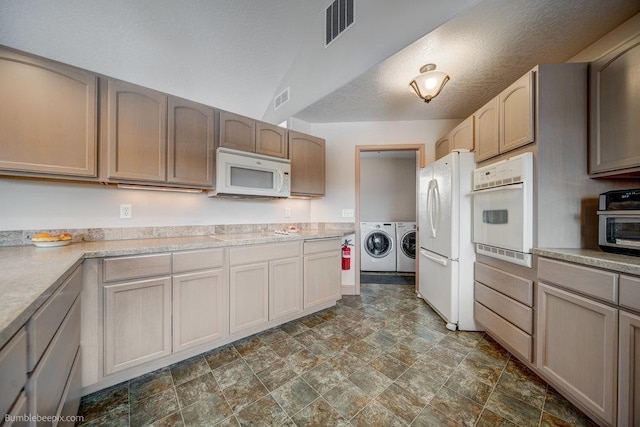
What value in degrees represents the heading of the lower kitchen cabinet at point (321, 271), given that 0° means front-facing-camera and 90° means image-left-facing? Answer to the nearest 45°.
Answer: approximately 315°

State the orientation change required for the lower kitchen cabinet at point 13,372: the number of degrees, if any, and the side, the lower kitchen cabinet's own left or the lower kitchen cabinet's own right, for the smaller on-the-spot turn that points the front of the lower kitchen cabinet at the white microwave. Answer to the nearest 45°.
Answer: approximately 45° to the lower kitchen cabinet's own left

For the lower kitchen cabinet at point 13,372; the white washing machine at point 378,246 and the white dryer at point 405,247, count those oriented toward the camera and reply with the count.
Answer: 2

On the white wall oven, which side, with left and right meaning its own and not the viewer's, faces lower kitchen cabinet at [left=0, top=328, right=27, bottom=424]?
front

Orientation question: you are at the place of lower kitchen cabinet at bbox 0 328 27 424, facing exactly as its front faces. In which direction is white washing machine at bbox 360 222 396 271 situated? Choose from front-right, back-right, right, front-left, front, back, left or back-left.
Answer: front

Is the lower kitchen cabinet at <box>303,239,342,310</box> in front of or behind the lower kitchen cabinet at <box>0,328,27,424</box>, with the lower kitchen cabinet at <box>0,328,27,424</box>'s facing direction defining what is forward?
in front

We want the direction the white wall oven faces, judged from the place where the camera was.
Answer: facing the viewer and to the left of the viewer

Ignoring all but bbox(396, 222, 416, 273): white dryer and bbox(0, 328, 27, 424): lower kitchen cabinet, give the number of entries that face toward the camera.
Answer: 1

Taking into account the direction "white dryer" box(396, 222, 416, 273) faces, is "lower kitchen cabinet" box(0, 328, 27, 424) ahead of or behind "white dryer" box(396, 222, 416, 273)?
ahead

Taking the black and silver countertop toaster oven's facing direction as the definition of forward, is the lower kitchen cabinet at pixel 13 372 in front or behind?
in front

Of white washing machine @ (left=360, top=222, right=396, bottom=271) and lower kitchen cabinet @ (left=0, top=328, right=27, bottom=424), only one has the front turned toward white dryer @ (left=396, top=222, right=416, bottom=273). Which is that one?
the lower kitchen cabinet

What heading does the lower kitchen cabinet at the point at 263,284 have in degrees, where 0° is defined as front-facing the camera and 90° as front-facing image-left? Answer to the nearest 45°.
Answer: approximately 315°
